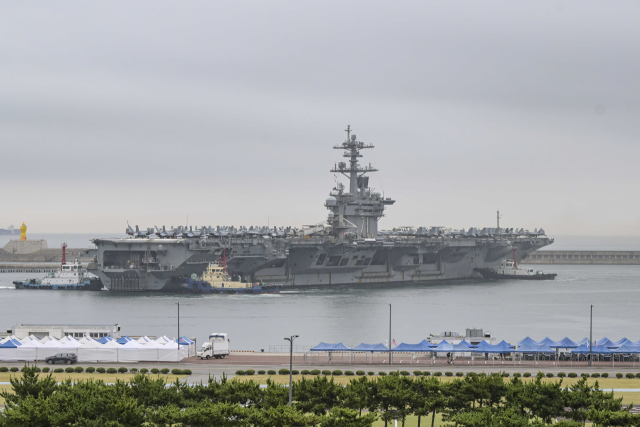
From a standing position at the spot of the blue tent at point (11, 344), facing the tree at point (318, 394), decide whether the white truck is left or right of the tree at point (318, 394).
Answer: left

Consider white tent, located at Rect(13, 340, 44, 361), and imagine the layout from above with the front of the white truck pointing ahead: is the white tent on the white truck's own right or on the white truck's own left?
on the white truck's own right

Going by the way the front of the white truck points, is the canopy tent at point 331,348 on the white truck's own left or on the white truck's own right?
on the white truck's own left
